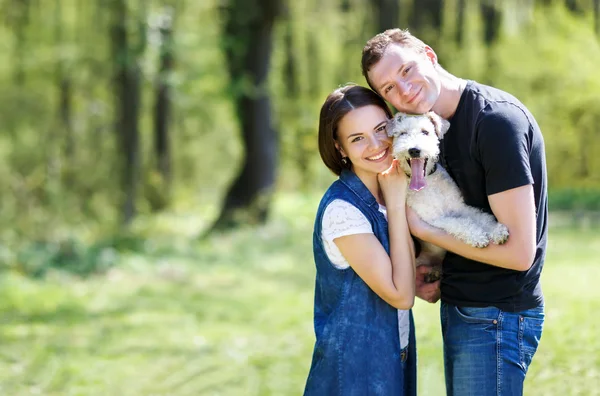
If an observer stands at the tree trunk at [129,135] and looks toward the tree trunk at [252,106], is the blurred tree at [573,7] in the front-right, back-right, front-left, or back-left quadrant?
front-left

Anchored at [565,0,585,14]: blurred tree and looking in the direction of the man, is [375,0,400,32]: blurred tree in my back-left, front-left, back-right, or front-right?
front-right

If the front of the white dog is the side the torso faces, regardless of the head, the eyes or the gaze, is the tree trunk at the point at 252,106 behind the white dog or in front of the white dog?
behind

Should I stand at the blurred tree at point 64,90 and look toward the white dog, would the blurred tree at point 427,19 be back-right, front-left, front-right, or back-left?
front-left

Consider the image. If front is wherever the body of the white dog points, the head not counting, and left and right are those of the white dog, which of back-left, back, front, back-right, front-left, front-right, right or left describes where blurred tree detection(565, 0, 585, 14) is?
back

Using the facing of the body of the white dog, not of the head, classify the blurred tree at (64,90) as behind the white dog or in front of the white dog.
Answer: behind

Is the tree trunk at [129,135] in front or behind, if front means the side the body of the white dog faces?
behind

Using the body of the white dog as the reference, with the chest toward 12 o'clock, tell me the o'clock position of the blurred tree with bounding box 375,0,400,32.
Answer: The blurred tree is roughly at 6 o'clock from the white dog.

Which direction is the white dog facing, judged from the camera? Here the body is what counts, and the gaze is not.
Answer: toward the camera
